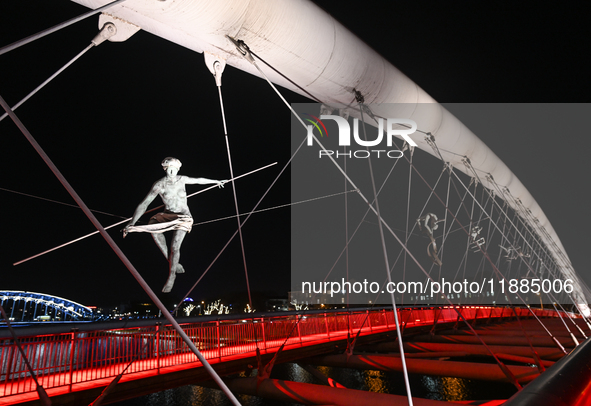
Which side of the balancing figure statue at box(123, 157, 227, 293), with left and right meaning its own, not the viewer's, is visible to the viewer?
front

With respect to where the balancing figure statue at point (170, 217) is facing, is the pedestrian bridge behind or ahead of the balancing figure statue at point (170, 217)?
behind
